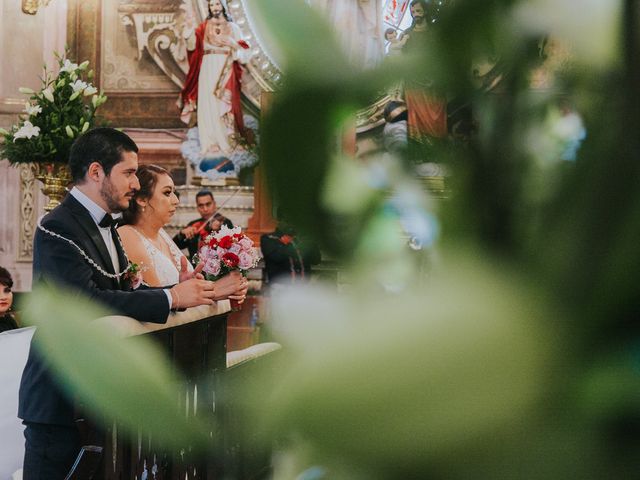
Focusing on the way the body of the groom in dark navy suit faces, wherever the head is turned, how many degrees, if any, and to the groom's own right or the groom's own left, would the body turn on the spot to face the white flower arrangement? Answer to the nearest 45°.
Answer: approximately 90° to the groom's own left

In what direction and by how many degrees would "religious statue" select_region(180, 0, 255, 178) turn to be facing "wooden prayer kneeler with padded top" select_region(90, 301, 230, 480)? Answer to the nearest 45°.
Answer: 0° — it already faces it

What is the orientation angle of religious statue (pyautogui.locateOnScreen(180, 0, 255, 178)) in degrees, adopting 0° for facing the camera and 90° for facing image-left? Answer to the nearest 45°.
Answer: approximately 0°

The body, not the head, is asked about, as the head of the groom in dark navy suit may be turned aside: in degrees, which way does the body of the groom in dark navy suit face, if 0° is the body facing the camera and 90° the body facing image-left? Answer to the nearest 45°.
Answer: approximately 270°

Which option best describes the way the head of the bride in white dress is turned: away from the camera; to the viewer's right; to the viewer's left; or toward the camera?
to the viewer's right

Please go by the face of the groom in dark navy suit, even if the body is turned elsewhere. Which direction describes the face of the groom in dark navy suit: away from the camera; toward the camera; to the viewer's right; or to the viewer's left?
to the viewer's right
